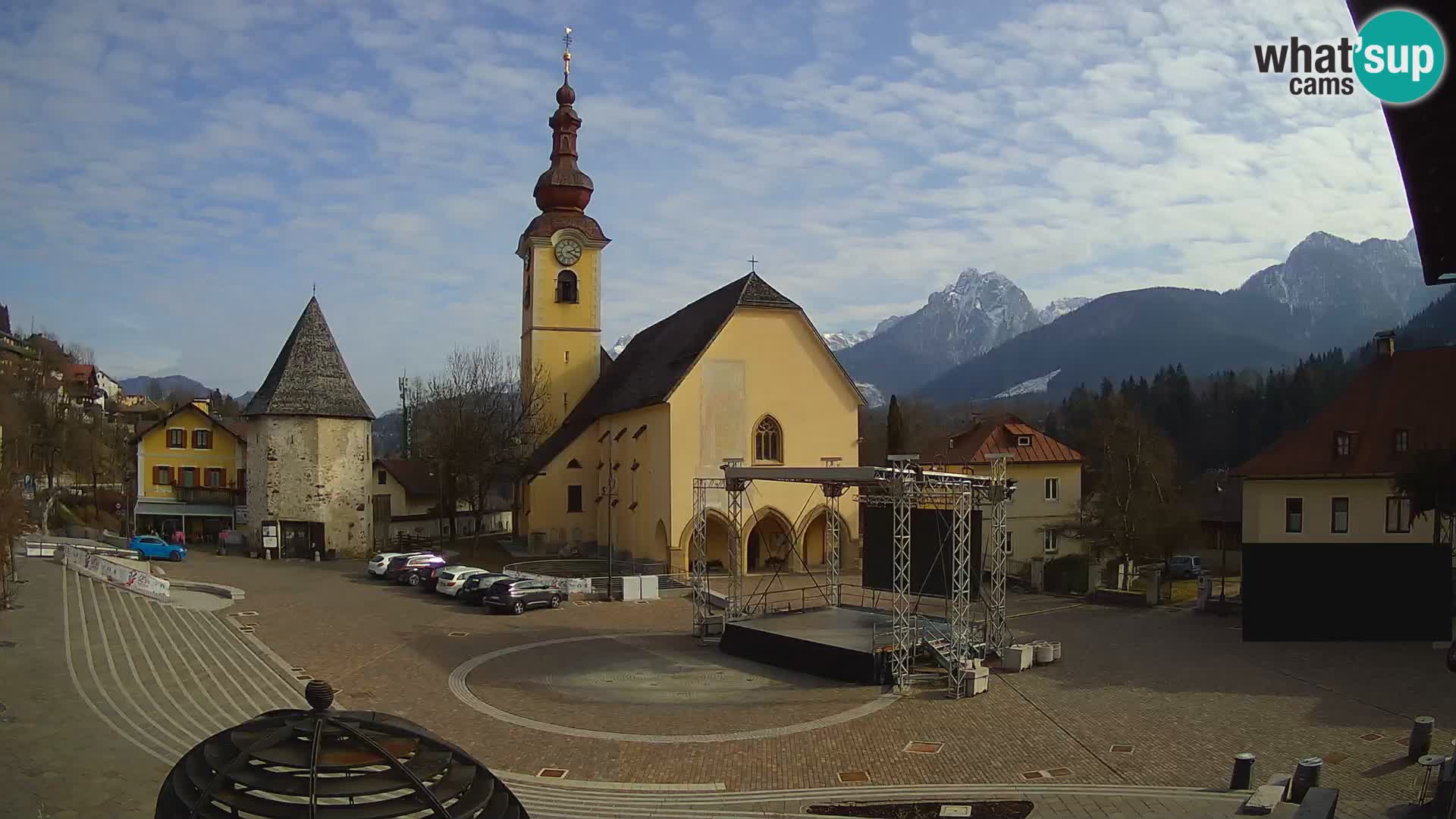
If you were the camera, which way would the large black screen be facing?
facing the viewer

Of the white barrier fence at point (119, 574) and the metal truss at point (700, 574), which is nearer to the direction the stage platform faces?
the white barrier fence

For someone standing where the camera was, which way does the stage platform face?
facing the viewer and to the left of the viewer

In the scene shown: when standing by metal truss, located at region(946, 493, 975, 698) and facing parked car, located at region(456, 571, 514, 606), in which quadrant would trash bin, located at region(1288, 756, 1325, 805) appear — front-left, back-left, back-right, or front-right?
back-left
